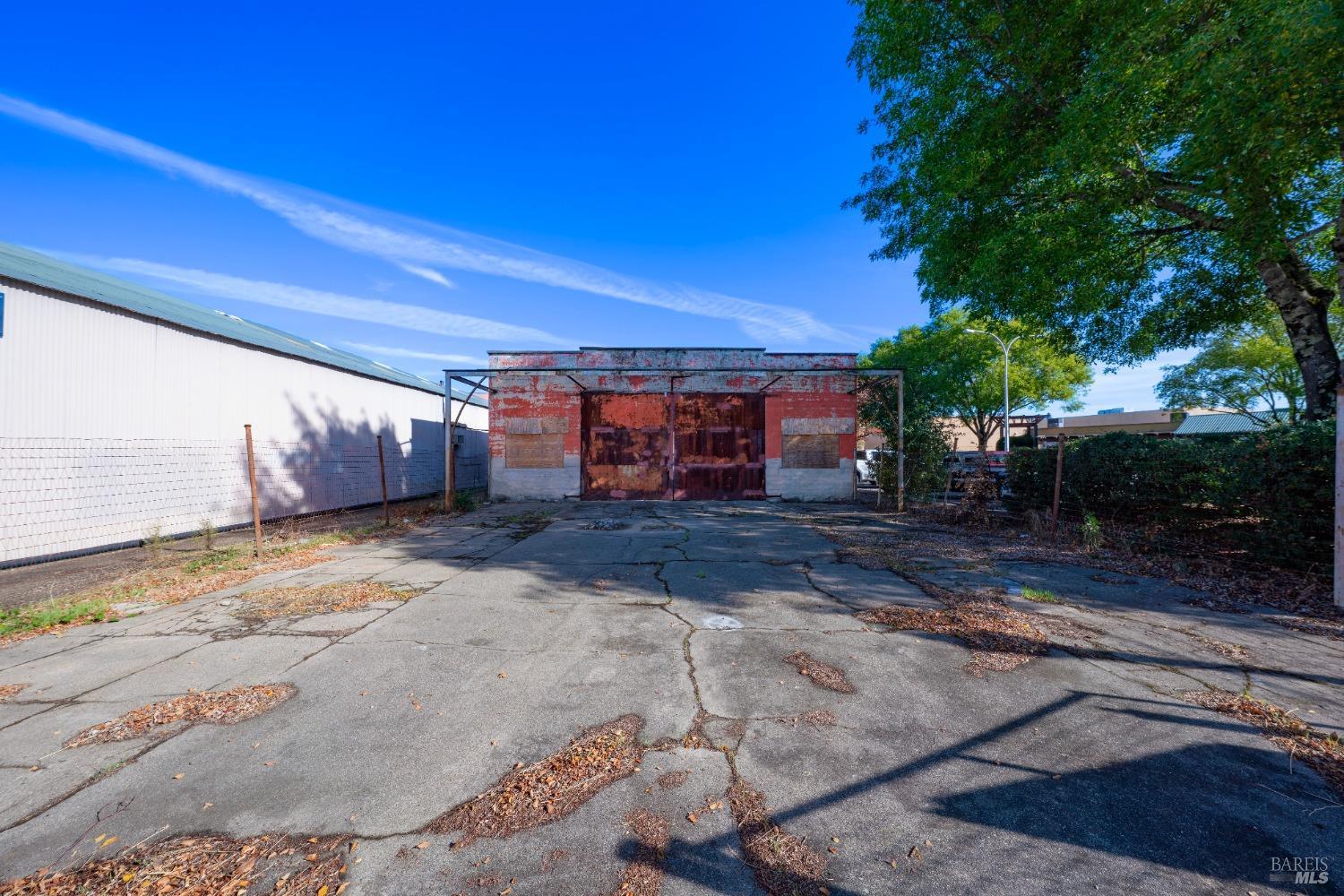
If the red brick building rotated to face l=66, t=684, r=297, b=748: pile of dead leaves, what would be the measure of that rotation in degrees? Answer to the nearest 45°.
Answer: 0° — it already faces it

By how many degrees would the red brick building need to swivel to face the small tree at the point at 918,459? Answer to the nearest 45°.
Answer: approximately 90° to its left

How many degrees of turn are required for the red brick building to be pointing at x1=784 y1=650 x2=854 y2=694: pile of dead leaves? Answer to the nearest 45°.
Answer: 0° — it already faces it

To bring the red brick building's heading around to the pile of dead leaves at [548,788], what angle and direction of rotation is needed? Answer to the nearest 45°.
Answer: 0° — it already faces it

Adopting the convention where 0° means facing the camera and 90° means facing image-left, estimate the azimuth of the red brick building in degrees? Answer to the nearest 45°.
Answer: approximately 0°

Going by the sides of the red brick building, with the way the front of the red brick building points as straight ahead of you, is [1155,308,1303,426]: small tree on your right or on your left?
on your left

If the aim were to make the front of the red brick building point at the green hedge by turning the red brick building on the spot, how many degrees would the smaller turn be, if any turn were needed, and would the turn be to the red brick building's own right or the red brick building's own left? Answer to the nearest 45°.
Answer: approximately 45° to the red brick building's own left
